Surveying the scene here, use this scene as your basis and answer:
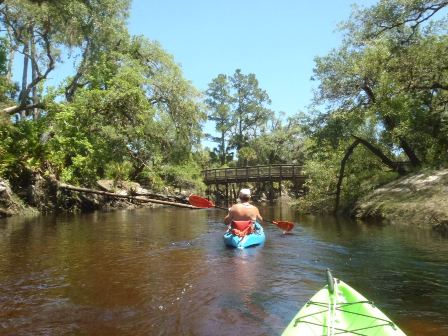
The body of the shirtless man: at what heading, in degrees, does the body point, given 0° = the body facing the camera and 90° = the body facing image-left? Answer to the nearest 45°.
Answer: approximately 180°

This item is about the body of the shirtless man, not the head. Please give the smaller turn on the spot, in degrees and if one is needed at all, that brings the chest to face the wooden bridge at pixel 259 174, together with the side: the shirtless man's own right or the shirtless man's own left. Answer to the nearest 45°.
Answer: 0° — they already face it

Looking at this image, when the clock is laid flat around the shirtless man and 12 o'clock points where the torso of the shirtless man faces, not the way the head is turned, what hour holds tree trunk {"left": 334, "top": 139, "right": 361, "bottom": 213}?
The tree trunk is roughly at 1 o'clock from the shirtless man.

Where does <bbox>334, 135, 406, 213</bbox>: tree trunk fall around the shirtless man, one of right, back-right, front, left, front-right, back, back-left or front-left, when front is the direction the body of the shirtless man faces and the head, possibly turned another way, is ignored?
front-right

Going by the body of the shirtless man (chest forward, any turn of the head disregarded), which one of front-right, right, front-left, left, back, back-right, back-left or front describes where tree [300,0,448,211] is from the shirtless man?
front-right

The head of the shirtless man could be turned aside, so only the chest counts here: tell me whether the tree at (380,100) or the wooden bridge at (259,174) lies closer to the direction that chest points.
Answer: the wooden bridge
